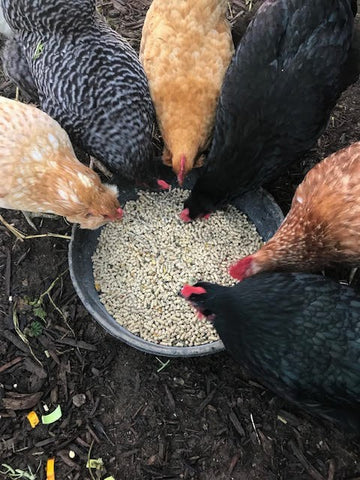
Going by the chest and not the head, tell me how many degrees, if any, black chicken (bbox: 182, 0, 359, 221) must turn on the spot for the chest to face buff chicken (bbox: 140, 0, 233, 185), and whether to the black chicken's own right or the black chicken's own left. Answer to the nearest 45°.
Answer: approximately 45° to the black chicken's own right

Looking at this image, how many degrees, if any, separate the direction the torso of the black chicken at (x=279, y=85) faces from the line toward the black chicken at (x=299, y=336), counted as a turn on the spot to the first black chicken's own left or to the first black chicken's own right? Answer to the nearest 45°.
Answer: approximately 90° to the first black chicken's own left

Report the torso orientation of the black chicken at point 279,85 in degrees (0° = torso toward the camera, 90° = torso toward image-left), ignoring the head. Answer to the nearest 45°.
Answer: approximately 45°

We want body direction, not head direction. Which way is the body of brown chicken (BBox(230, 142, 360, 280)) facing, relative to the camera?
to the viewer's left
